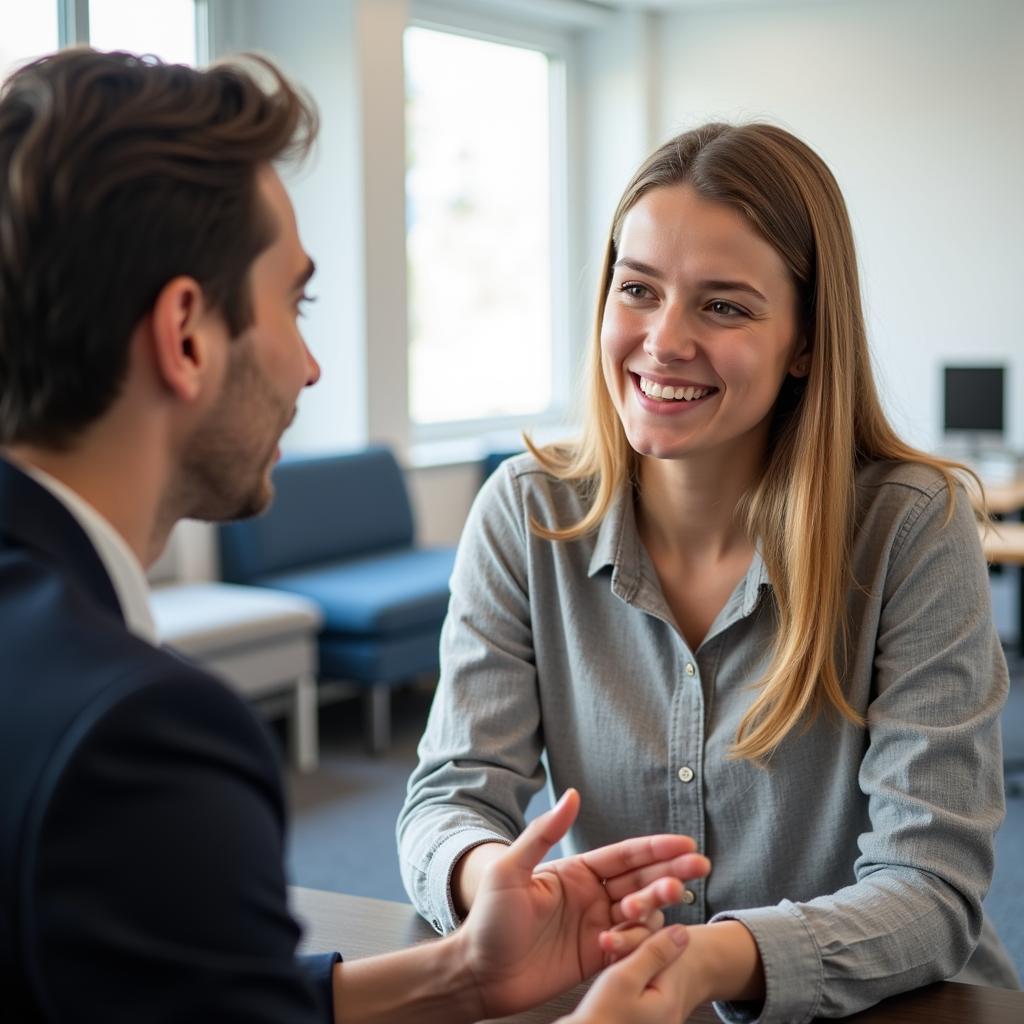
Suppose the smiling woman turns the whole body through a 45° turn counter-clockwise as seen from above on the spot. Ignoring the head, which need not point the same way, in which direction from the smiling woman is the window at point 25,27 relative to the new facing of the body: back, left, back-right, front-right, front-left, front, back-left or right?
back-right

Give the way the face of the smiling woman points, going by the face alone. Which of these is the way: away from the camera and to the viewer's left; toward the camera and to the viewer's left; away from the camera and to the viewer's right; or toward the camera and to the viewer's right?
toward the camera and to the viewer's left

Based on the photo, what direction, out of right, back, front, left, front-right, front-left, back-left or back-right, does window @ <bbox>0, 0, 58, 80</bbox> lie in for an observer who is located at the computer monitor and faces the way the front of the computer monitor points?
front-right

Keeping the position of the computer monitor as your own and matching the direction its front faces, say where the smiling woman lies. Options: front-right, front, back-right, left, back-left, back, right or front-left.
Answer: front

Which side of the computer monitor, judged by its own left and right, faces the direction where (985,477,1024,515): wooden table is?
front

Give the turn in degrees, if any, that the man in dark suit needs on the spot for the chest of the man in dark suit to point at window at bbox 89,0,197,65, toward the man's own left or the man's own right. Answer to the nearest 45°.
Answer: approximately 45° to the man's own left

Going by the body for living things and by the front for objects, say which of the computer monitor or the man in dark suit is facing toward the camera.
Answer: the computer monitor

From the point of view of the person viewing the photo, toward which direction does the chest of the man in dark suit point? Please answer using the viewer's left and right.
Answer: facing away from the viewer and to the right of the viewer

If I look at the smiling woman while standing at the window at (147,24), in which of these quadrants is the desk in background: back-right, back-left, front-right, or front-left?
front-left

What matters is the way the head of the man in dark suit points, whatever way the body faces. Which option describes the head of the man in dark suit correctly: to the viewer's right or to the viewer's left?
to the viewer's right

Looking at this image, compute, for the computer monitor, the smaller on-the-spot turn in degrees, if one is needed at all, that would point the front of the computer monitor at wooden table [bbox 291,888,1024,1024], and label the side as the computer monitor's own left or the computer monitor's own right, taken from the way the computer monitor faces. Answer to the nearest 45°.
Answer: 0° — it already faces it

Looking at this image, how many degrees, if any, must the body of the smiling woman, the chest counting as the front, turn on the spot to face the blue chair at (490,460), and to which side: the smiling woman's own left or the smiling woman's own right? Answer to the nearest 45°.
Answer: approximately 135° to the smiling woman's own right

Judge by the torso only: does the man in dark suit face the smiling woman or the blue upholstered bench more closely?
the smiling woman

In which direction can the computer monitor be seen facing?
toward the camera

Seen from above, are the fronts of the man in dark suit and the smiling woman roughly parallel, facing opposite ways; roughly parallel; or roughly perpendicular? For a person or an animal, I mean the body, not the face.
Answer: roughly parallel, facing opposite ways
